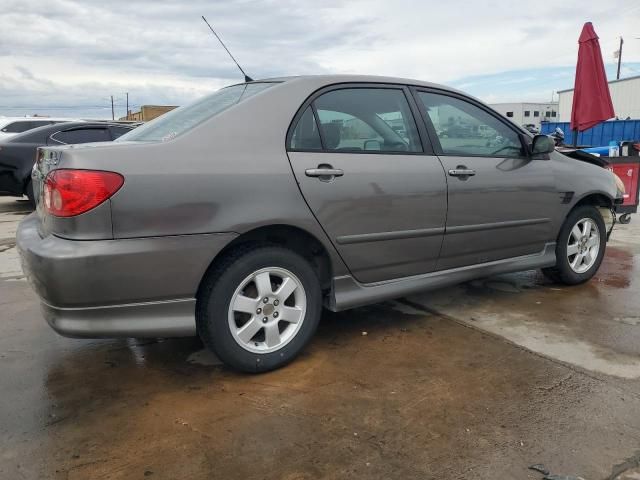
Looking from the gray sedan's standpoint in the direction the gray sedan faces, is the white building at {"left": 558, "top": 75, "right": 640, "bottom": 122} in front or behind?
in front

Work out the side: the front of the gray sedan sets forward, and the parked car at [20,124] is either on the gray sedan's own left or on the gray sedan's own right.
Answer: on the gray sedan's own left

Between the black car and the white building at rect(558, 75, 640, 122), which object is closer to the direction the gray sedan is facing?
the white building

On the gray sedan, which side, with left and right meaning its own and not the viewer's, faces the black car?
left

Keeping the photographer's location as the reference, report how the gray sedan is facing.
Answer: facing away from the viewer and to the right of the viewer

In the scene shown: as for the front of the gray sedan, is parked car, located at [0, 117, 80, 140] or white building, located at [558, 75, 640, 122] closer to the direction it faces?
the white building

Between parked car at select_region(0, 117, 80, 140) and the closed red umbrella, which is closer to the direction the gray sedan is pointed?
the closed red umbrella

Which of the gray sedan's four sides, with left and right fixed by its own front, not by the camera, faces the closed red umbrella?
front
